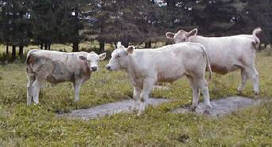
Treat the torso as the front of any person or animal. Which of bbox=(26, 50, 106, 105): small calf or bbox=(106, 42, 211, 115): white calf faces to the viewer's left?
the white calf

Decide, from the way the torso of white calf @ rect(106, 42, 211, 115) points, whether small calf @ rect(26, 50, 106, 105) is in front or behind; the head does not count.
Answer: in front

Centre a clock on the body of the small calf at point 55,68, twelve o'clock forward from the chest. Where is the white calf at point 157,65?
The white calf is roughly at 1 o'clock from the small calf.

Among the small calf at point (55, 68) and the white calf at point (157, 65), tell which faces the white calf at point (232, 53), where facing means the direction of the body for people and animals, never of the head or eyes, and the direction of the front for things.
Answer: the small calf

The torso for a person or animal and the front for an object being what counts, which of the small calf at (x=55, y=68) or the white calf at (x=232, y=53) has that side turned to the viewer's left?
the white calf

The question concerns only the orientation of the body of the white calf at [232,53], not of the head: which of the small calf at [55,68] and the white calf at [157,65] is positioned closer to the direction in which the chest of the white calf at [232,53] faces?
the small calf

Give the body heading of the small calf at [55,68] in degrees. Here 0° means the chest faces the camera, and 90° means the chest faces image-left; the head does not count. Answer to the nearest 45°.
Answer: approximately 270°

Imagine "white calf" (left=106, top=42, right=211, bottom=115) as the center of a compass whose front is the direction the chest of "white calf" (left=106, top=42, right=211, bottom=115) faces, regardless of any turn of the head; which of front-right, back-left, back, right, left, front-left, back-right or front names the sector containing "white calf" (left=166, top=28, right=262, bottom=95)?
back-right

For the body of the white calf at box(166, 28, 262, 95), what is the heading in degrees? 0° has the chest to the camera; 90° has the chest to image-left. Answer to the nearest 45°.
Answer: approximately 90°

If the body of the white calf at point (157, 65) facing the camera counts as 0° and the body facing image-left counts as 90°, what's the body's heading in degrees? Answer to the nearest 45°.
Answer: approximately 90°

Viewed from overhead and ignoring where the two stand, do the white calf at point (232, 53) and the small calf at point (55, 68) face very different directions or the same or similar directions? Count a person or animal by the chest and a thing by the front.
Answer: very different directions

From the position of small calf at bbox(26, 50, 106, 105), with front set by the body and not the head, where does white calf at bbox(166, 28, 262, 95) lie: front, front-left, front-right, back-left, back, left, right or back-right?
front
